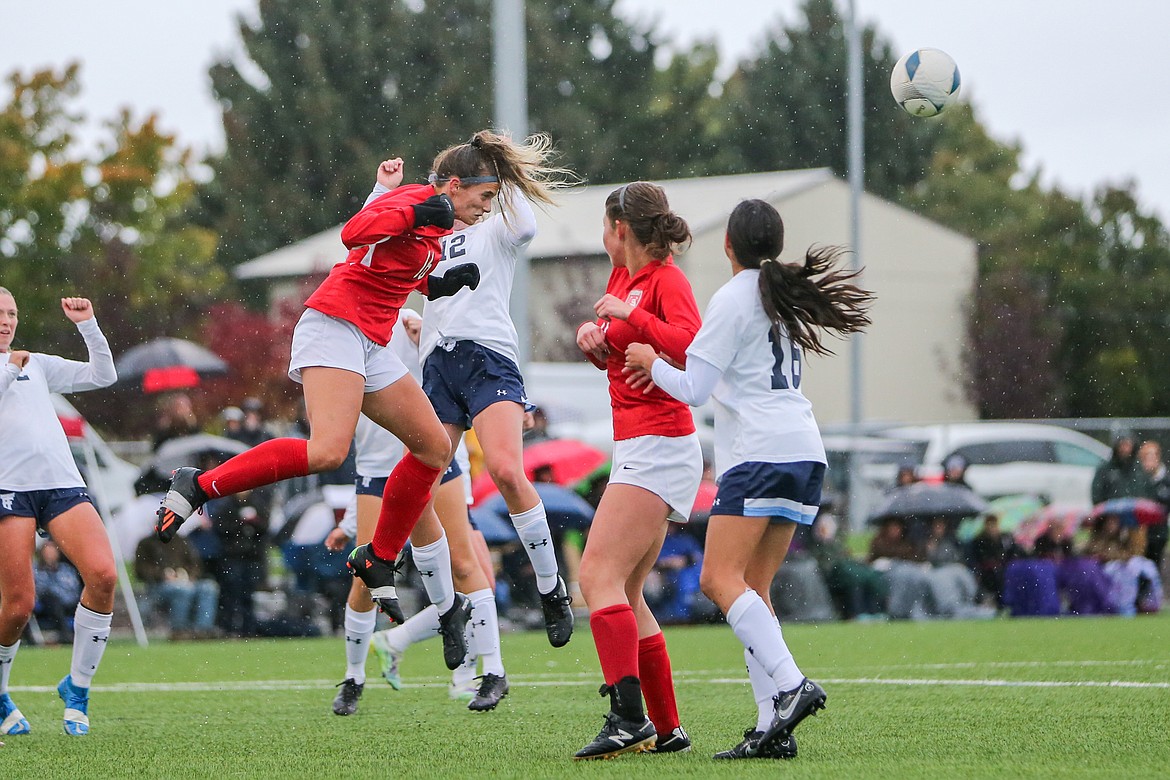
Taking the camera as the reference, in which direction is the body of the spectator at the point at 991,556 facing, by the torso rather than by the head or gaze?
toward the camera

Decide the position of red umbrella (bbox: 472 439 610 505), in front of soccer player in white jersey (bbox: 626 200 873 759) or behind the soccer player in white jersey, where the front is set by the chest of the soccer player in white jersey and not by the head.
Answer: in front

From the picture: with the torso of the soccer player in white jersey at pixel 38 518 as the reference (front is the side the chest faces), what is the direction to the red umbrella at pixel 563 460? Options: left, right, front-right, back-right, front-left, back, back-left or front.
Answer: back-left

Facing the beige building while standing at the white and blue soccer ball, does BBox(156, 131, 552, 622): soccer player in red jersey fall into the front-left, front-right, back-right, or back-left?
back-left

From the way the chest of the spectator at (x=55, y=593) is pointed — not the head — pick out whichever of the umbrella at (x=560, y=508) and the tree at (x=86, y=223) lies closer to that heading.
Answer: the umbrella

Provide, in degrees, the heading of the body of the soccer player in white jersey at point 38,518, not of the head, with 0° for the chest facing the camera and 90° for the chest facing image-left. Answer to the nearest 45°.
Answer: approximately 0°

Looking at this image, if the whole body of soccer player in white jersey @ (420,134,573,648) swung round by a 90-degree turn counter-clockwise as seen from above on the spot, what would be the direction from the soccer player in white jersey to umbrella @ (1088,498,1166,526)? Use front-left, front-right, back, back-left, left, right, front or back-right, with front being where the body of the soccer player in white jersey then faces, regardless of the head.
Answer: left

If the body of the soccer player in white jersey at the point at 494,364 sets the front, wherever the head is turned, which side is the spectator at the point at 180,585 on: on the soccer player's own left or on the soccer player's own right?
on the soccer player's own right

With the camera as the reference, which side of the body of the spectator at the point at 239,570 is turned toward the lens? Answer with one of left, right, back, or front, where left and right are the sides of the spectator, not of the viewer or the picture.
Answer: front

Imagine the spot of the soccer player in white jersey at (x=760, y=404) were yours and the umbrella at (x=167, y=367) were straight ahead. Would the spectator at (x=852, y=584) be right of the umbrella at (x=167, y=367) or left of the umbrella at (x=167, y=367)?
right

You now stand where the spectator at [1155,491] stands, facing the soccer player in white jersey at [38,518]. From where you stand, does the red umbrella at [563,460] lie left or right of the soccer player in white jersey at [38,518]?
right

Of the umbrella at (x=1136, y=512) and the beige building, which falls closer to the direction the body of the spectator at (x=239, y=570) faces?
the umbrella

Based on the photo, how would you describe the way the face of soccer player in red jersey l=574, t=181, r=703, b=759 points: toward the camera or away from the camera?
away from the camera

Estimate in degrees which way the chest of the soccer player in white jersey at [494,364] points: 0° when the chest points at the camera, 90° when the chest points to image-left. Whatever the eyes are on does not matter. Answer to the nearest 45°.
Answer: approximately 45°
